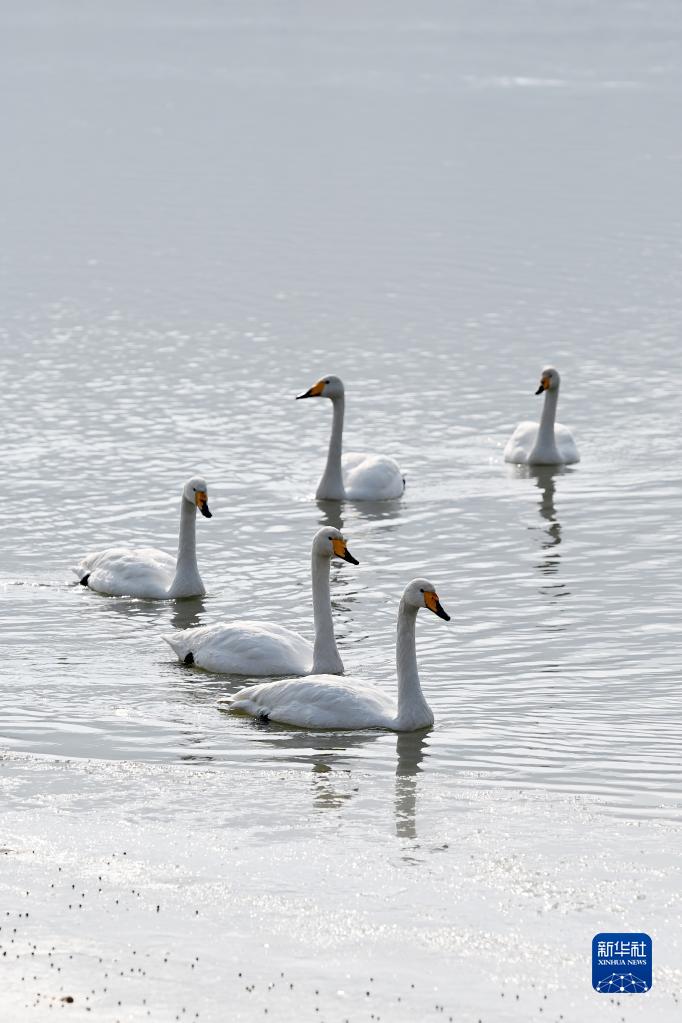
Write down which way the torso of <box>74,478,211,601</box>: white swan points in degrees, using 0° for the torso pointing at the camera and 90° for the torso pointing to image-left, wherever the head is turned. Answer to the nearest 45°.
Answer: approximately 315°

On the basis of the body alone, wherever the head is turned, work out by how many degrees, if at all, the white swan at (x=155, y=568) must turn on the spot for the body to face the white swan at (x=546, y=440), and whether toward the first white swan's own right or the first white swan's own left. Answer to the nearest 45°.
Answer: approximately 90° to the first white swan's own left

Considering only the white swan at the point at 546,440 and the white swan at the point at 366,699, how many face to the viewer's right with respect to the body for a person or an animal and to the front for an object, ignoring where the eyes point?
1

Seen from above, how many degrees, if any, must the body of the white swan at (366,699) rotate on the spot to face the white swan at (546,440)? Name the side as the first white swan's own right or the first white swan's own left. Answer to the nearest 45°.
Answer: approximately 90° to the first white swan's own left

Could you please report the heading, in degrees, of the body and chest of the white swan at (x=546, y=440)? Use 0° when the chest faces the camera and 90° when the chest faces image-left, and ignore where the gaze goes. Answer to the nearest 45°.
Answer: approximately 0°

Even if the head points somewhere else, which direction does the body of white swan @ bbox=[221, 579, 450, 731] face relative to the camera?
to the viewer's right

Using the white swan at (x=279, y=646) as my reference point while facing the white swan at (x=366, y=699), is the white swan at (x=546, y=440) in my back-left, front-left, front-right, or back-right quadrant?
back-left

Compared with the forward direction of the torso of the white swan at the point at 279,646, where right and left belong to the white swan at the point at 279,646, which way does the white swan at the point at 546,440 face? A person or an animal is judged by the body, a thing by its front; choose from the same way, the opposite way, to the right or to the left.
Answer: to the right

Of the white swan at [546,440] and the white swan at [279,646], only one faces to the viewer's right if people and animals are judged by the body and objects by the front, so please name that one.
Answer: the white swan at [279,646]

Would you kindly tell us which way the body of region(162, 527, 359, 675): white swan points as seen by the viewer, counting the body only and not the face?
to the viewer's right

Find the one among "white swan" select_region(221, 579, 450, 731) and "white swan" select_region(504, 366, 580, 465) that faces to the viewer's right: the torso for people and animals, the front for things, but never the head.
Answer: "white swan" select_region(221, 579, 450, 731)

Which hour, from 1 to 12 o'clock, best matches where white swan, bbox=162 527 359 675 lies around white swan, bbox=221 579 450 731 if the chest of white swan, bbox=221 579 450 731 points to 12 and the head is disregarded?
white swan, bbox=162 527 359 675 is roughly at 8 o'clock from white swan, bbox=221 579 450 731.
